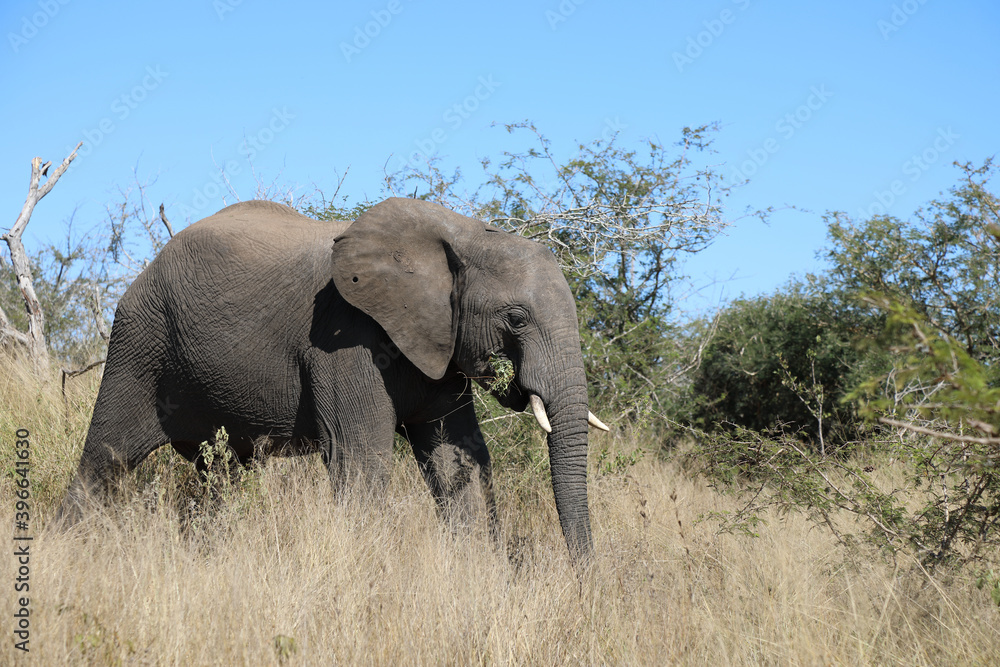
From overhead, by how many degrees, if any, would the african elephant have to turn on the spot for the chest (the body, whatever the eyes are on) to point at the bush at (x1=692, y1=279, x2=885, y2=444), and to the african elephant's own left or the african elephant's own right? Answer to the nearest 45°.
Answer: approximately 45° to the african elephant's own left

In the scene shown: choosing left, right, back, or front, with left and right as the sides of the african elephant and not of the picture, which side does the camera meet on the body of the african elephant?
right

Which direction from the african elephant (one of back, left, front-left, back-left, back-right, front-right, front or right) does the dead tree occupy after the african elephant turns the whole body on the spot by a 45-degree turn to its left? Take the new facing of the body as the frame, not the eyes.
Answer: left
